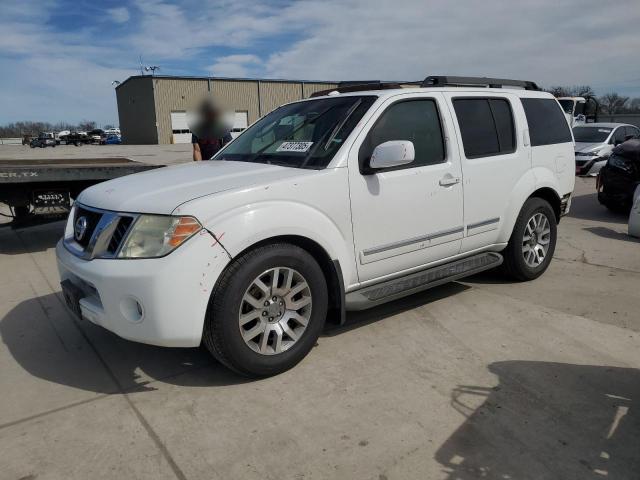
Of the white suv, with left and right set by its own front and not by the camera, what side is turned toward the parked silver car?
back

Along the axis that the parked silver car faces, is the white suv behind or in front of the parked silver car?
in front

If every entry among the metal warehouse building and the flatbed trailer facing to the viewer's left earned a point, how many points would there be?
1

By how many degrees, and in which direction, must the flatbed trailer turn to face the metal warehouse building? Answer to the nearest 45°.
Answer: approximately 90° to its right

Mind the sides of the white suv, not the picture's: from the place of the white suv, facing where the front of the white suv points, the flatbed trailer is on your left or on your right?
on your right

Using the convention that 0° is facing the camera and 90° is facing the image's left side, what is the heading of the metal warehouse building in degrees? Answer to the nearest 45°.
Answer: approximately 315°

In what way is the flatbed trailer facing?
to the viewer's left

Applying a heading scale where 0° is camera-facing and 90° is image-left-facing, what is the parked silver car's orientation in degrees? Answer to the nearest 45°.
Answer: approximately 45°

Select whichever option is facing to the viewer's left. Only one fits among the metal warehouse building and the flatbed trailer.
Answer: the flatbed trailer

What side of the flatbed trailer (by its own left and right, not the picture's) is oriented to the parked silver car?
back
